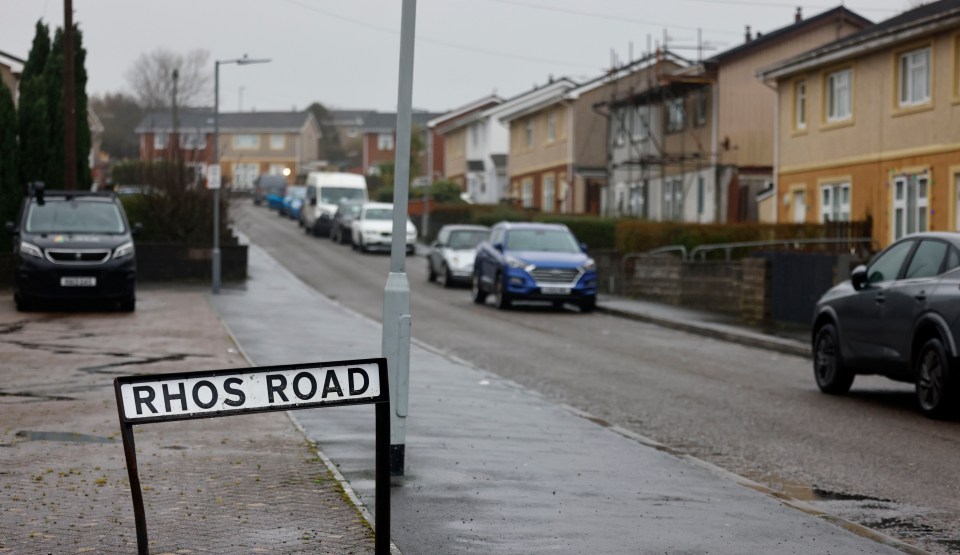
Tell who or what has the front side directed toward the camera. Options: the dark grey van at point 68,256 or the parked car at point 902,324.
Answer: the dark grey van

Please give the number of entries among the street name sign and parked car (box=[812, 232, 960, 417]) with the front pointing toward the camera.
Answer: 1

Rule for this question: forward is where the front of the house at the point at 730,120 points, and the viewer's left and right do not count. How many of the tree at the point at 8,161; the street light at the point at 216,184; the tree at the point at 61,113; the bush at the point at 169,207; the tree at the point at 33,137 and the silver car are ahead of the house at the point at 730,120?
6

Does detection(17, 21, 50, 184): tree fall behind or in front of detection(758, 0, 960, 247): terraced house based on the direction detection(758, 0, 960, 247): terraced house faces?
in front

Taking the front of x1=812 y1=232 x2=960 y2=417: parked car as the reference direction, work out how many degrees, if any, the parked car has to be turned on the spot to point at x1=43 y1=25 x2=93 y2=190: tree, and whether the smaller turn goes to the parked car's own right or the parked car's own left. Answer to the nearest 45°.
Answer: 0° — it already faces it

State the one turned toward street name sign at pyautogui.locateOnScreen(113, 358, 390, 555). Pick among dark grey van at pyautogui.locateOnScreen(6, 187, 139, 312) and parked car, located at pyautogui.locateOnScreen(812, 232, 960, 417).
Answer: the dark grey van

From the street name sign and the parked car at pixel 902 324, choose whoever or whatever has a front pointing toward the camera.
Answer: the street name sign

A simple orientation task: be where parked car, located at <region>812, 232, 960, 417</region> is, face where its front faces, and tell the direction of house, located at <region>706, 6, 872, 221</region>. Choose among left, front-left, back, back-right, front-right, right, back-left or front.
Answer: front-right

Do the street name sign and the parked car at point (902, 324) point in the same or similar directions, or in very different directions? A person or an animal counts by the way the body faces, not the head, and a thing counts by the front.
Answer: very different directions

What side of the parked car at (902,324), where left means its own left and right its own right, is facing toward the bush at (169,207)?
front

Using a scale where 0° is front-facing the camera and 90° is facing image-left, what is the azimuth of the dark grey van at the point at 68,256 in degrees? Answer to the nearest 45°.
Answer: approximately 0°

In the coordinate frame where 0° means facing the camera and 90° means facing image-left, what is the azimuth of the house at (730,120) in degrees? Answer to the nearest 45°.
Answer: approximately 45°

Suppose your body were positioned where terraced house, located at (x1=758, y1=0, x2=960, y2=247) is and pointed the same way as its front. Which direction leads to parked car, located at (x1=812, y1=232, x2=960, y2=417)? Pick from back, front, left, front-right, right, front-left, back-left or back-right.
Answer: front-left

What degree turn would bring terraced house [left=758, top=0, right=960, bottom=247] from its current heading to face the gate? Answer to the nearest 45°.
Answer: approximately 45° to its left

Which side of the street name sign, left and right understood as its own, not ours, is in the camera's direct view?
front

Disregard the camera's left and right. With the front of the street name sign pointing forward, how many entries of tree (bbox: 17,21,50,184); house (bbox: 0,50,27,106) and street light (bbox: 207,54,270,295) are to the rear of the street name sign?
3

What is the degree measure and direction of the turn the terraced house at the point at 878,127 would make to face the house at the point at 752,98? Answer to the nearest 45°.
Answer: approximately 135° to its right
